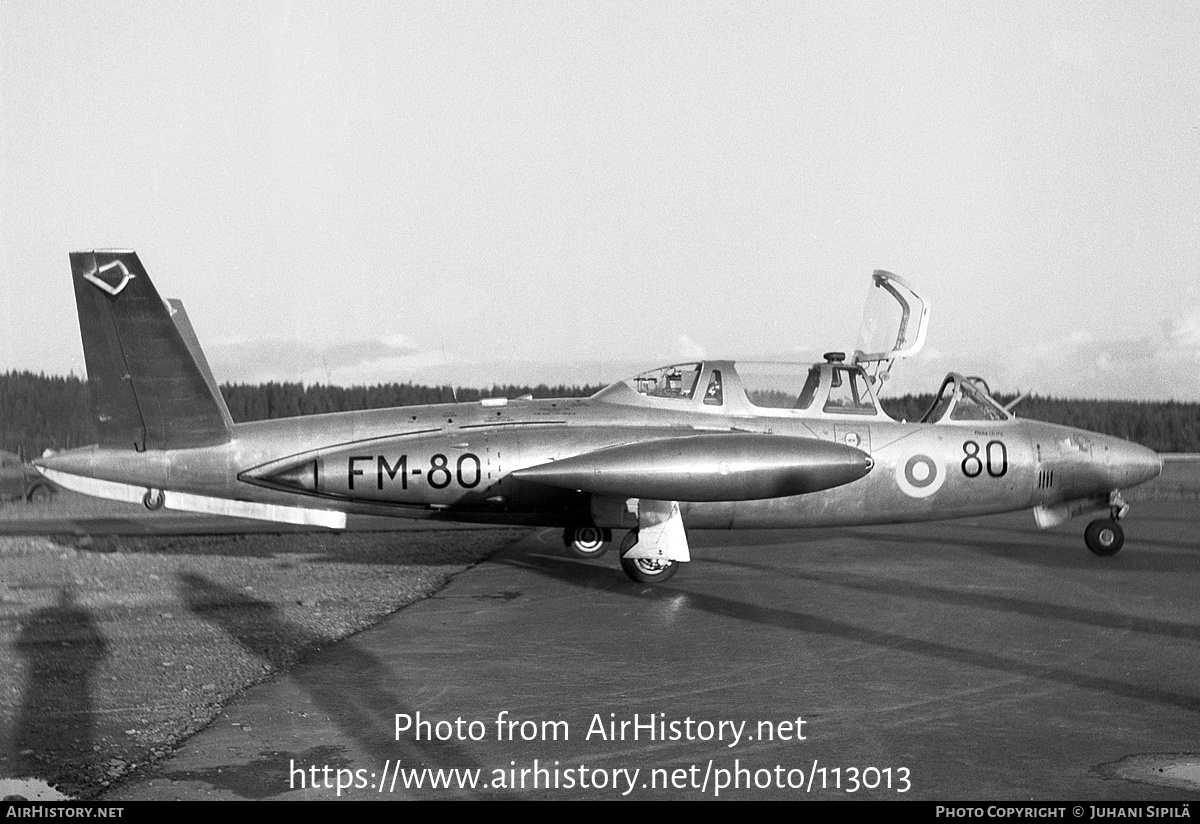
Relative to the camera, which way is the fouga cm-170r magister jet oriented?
to the viewer's right
